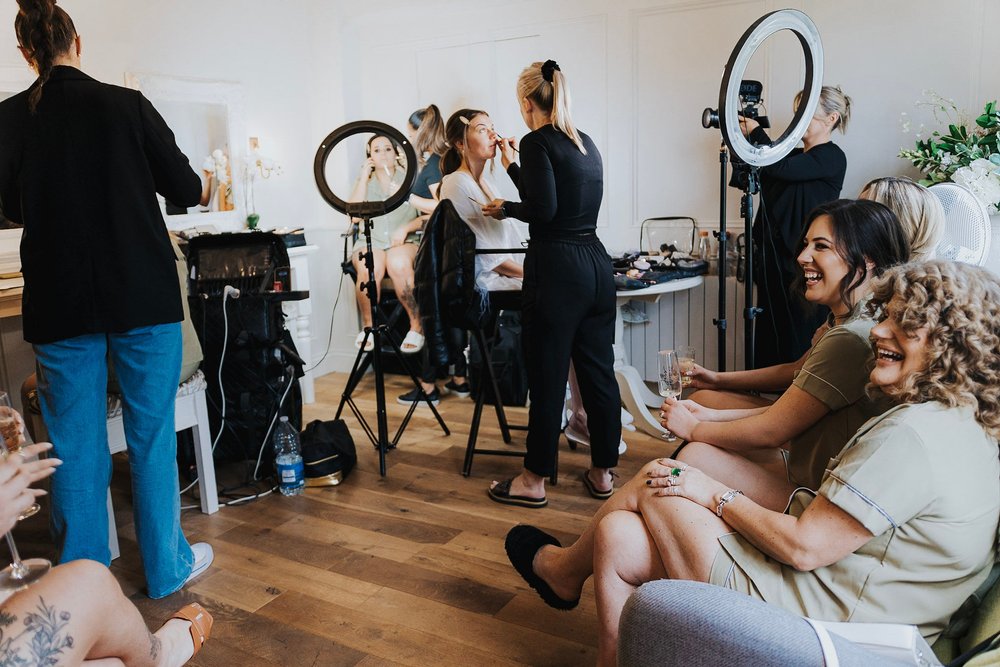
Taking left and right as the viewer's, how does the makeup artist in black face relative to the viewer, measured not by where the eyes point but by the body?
facing away from the viewer and to the left of the viewer

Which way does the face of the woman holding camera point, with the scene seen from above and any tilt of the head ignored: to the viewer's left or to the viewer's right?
to the viewer's left

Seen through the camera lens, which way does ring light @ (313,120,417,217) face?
facing away from the viewer

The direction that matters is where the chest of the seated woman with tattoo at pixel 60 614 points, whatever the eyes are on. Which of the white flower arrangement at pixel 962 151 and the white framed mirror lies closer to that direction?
the white flower arrangement

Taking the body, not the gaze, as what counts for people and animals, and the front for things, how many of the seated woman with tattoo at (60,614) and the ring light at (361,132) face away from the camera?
1

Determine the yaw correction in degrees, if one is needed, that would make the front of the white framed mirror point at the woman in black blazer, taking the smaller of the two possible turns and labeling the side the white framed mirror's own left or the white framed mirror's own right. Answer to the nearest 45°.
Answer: approximately 45° to the white framed mirror's own right

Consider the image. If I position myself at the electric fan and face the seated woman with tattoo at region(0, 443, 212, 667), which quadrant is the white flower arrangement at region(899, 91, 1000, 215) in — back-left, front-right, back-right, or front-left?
back-right

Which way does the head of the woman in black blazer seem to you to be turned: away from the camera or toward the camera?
away from the camera

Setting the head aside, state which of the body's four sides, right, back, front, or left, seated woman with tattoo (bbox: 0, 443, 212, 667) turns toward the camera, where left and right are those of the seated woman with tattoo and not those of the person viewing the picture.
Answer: right

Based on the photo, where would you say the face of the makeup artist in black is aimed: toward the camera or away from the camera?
away from the camera

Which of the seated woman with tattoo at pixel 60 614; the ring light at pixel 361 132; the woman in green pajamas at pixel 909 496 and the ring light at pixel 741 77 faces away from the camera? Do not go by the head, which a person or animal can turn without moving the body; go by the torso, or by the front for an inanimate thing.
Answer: the ring light at pixel 361 132

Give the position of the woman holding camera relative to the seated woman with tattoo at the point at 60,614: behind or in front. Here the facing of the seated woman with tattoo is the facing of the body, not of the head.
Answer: in front

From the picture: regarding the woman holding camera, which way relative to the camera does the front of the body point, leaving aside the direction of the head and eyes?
to the viewer's left
